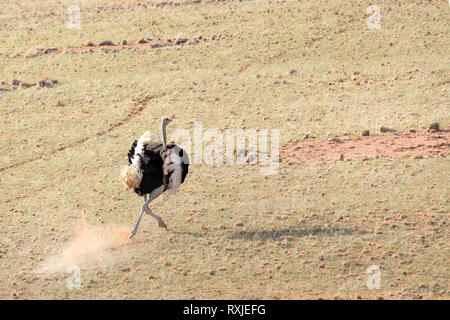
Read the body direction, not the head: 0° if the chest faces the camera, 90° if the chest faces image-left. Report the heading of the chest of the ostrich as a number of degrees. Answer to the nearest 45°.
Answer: approximately 225°
